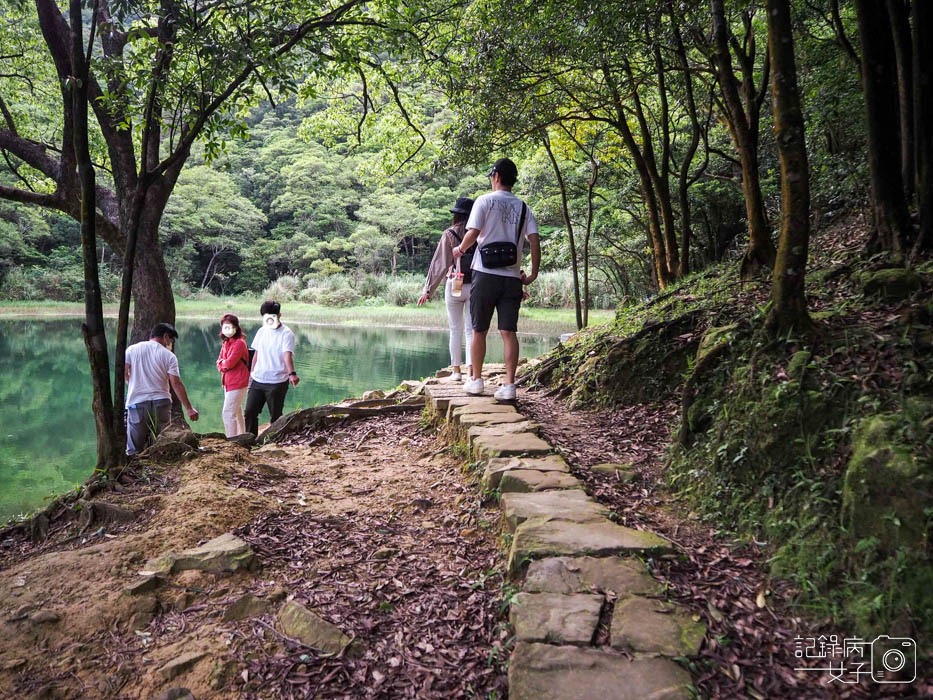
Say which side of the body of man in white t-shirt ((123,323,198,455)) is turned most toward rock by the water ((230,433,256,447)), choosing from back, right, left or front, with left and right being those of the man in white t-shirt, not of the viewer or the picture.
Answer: right

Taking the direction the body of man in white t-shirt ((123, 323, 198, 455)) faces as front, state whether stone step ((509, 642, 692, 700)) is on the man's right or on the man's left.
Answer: on the man's right

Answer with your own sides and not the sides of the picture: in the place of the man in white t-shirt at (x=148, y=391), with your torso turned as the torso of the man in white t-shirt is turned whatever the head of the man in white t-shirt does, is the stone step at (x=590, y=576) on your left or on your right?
on your right

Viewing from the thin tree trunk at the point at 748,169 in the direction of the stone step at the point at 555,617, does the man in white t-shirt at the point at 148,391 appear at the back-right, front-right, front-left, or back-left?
front-right

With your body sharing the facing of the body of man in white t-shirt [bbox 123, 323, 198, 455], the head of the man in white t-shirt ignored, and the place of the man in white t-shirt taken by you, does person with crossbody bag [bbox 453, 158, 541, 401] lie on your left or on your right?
on your right

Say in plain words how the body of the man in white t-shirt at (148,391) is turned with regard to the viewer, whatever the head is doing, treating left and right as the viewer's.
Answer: facing away from the viewer and to the right of the viewer
